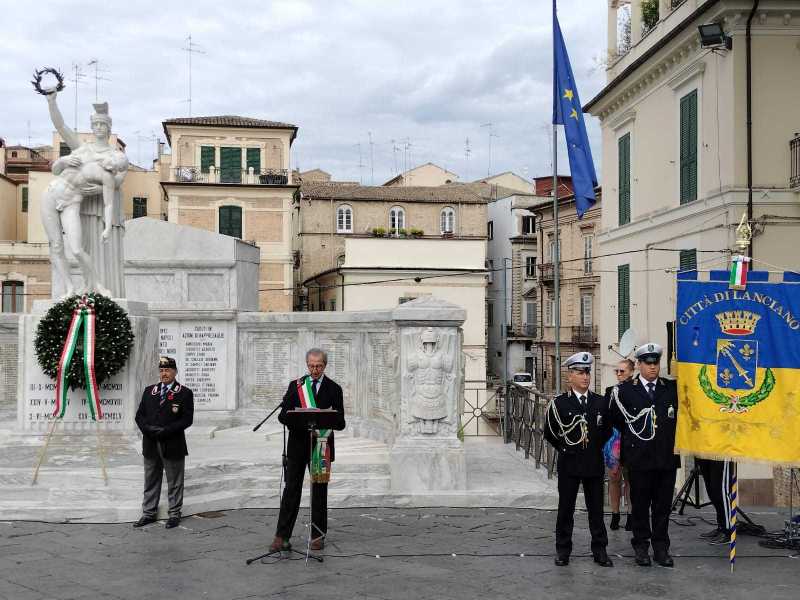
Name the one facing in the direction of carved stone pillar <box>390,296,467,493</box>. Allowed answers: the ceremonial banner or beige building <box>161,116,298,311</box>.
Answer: the beige building

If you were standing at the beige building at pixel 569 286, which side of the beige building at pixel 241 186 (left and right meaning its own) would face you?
left

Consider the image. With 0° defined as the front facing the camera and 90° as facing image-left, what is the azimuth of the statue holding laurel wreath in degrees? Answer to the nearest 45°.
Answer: approximately 0°

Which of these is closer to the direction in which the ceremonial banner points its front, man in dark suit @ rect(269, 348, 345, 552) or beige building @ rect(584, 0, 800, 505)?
the man in dark suit

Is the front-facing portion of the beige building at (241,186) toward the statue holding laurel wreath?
yes

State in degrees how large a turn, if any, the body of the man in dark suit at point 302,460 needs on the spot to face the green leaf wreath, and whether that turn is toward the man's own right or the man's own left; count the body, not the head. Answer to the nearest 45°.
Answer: approximately 135° to the man's own right

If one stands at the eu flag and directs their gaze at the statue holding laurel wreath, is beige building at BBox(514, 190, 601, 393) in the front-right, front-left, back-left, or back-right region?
back-right

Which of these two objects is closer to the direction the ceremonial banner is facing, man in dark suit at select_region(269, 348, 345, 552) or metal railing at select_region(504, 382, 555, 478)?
the man in dark suit
